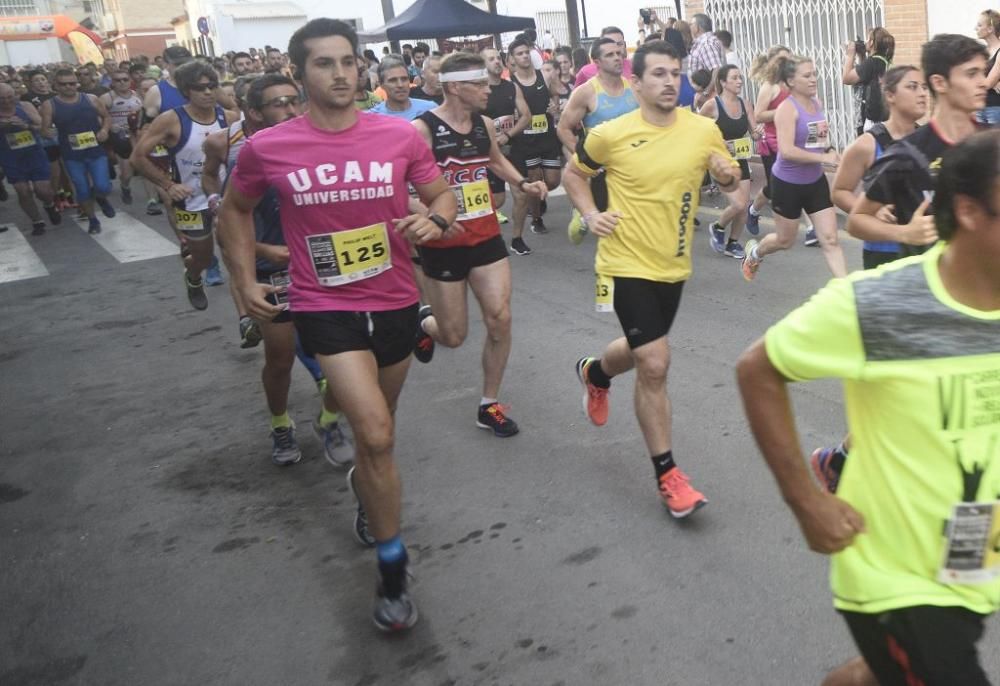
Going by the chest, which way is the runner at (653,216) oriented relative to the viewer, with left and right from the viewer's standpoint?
facing the viewer and to the right of the viewer

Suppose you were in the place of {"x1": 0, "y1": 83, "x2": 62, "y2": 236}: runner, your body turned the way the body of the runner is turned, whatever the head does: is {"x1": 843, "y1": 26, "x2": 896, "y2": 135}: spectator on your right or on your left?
on your left

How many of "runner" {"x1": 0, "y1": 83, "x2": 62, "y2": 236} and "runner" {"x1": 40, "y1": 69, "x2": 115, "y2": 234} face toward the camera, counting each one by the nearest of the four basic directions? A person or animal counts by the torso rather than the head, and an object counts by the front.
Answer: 2

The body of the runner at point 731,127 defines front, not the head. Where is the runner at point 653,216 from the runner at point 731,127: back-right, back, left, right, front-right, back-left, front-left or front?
front-right

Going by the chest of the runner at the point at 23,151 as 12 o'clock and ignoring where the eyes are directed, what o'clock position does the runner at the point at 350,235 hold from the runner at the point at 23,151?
the runner at the point at 350,235 is roughly at 12 o'clock from the runner at the point at 23,151.

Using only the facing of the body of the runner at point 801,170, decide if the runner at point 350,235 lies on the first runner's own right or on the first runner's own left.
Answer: on the first runner's own right

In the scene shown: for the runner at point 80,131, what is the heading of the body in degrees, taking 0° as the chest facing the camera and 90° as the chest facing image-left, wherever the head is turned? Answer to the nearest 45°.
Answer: approximately 0°

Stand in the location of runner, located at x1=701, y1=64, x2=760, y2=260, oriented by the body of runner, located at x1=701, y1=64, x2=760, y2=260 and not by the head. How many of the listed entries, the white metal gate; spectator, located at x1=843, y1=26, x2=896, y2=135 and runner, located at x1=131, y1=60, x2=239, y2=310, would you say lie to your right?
1

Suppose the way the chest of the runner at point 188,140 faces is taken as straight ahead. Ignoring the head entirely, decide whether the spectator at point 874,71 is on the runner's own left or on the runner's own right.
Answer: on the runner's own left

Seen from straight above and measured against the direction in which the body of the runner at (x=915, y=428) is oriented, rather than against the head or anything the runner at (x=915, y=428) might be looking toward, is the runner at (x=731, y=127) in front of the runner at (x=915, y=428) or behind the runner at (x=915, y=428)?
behind
